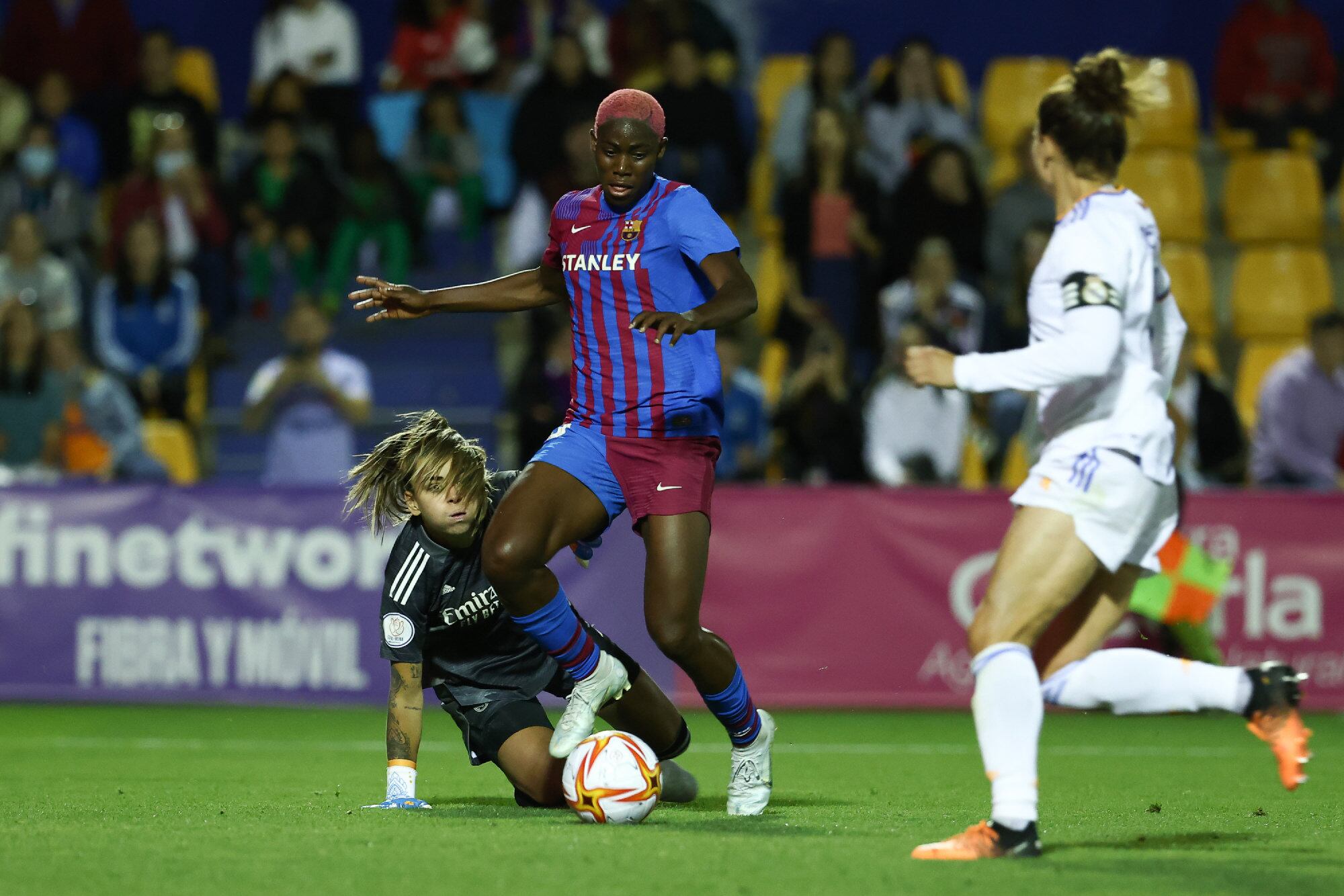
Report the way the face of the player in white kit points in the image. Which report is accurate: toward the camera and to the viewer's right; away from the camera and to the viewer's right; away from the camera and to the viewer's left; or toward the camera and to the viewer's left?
away from the camera and to the viewer's left

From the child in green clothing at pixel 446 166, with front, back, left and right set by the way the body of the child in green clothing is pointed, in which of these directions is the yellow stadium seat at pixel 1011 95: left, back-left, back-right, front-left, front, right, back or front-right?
left

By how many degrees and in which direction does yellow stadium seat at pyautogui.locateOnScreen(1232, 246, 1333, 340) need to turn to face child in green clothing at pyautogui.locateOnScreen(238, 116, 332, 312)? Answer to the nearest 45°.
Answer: approximately 90° to its right

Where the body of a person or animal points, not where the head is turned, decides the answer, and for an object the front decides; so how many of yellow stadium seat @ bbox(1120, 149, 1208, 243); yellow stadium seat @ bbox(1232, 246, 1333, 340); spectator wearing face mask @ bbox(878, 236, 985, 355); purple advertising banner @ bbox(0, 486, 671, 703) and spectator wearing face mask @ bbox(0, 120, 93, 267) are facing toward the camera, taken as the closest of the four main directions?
5

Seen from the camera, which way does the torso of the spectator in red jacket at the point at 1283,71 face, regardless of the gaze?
toward the camera

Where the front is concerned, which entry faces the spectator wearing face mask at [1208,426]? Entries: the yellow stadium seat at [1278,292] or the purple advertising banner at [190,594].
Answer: the yellow stadium seat

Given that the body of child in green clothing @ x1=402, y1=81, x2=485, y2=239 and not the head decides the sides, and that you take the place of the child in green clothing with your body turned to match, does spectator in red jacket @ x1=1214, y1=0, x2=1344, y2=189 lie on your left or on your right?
on your left

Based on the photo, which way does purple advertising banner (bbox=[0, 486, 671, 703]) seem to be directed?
toward the camera

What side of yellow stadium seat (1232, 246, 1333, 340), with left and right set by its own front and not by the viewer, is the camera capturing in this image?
front

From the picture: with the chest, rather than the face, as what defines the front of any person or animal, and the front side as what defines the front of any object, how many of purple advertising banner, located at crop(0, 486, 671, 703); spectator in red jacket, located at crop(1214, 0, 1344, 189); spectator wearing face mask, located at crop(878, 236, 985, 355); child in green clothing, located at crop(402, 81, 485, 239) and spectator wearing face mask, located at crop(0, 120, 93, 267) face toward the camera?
5

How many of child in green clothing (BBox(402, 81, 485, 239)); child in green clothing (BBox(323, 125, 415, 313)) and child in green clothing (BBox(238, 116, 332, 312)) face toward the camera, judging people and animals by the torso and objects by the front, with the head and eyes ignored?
3

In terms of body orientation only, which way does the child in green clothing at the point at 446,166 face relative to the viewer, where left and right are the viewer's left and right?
facing the viewer

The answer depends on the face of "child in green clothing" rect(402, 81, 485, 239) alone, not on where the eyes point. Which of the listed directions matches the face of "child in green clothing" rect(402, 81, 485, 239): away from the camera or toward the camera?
toward the camera

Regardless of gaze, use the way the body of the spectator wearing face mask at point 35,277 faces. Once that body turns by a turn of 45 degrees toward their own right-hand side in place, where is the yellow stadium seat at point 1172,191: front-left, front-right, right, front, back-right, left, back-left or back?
back-left

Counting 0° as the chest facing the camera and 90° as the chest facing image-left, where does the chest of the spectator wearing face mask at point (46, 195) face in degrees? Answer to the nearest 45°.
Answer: approximately 0°
